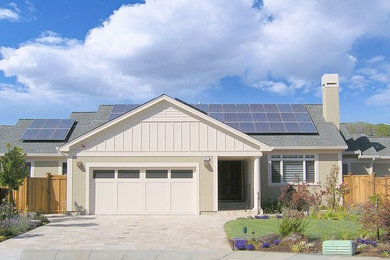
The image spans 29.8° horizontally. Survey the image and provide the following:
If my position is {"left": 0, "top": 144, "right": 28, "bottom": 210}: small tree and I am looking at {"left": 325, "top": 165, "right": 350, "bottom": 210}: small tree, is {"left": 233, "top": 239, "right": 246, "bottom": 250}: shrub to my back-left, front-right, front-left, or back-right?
front-right

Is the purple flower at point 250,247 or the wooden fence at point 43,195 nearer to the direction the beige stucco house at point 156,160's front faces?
the purple flower

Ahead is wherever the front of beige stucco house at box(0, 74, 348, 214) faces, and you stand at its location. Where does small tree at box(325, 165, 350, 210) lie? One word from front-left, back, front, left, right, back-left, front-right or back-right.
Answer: left

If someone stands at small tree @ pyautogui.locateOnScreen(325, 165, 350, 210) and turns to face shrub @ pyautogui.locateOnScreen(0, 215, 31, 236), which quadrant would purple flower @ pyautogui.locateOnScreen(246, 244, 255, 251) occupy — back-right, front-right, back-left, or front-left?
front-left

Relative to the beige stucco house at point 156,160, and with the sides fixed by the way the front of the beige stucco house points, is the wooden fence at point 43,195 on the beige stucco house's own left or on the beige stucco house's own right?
on the beige stucco house's own right

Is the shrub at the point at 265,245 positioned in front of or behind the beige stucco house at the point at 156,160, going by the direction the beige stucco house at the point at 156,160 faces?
in front

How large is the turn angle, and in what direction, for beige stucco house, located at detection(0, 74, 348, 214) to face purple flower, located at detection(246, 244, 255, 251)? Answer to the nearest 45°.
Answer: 0° — it already faces it

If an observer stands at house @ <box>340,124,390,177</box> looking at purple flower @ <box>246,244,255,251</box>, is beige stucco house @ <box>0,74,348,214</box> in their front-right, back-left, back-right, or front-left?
front-right

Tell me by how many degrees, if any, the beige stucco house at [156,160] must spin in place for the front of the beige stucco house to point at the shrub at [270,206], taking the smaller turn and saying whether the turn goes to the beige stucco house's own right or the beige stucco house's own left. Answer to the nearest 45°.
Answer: approximately 90° to the beige stucco house's own left

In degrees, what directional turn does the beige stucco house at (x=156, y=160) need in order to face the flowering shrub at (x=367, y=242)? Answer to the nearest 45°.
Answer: approximately 45° to its left

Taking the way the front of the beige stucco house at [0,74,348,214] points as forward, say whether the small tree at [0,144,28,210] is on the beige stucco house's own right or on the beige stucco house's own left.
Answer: on the beige stucco house's own right

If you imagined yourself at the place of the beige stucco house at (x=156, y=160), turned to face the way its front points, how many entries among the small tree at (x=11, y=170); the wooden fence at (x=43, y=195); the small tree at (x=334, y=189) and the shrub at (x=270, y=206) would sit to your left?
2

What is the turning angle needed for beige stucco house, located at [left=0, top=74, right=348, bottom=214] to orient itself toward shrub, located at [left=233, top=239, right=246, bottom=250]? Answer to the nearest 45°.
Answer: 0° — it already faces it

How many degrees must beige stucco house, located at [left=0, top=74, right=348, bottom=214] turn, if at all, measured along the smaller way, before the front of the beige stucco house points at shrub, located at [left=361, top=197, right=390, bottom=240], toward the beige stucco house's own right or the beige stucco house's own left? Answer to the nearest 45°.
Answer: approximately 45° to the beige stucco house's own left

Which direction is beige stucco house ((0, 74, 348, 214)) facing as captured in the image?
toward the camera

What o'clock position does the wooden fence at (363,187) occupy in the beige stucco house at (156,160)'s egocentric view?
The wooden fence is roughly at 9 o'clock from the beige stucco house.
